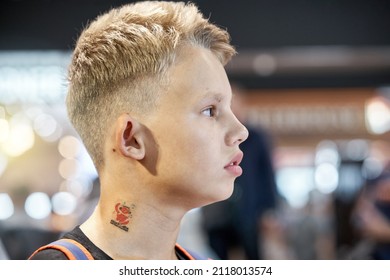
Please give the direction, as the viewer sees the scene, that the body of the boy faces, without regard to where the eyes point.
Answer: to the viewer's right

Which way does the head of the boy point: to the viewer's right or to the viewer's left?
to the viewer's right
